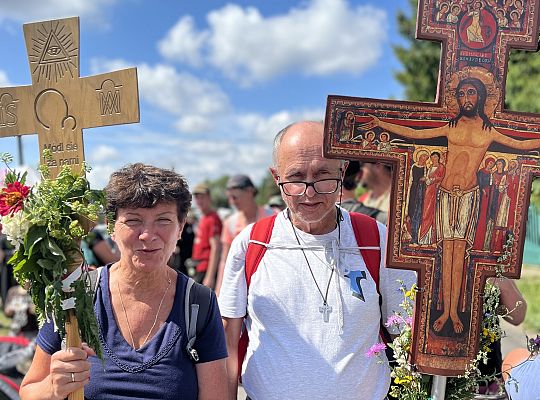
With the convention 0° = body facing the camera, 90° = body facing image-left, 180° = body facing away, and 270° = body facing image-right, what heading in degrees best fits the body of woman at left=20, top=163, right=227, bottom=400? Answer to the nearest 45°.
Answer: approximately 0°

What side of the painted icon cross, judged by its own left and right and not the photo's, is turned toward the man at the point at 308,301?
right

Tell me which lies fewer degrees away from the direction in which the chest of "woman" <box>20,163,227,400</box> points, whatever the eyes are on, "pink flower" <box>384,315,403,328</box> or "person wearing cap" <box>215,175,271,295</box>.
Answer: the pink flower

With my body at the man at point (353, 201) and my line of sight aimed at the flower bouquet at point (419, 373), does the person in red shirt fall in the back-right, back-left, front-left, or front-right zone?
back-right

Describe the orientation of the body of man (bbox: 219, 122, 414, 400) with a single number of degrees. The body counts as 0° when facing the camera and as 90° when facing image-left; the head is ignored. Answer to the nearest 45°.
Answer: approximately 0°

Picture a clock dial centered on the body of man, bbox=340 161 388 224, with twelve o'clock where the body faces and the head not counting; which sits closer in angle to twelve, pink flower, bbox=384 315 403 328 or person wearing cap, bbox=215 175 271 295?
the pink flower

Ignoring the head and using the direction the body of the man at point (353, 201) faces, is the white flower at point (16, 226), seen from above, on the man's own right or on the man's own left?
on the man's own right
